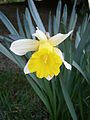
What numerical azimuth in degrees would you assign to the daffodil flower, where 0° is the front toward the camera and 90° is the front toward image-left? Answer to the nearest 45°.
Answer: approximately 0°
